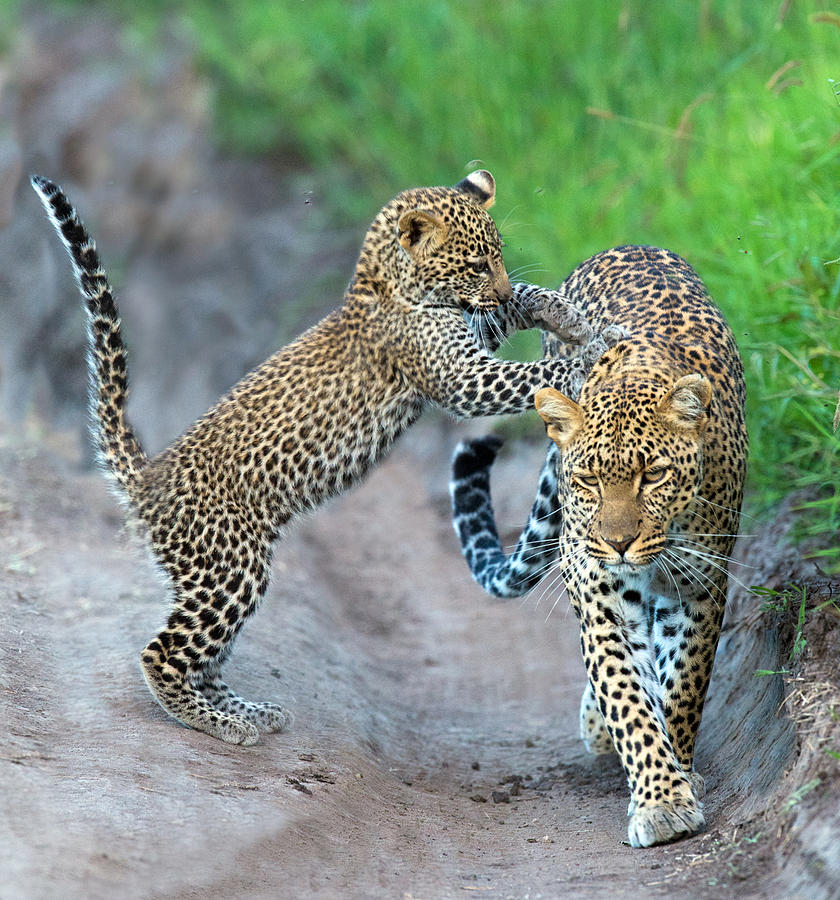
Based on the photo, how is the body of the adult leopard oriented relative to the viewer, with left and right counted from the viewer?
facing the viewer
